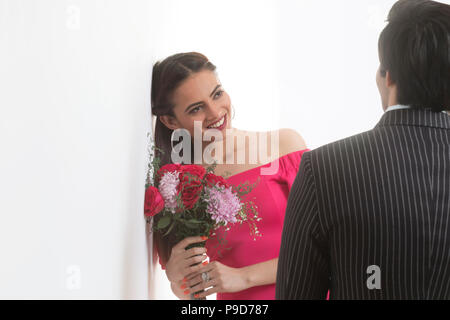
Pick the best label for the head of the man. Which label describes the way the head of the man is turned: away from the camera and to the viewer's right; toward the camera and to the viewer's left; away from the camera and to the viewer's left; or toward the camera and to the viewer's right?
away from the camera and to the viewer's left

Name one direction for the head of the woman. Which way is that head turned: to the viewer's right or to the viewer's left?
to the viewer's right

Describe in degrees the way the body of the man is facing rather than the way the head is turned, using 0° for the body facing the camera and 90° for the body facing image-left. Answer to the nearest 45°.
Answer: approximately 180°

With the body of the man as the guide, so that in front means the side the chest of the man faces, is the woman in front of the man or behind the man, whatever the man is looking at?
in front
